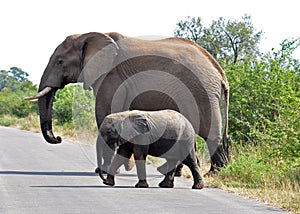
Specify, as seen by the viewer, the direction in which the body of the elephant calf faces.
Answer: to the viewer's left

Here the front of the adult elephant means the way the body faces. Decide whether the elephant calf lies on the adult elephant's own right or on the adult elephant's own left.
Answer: on the adult elephant's own left

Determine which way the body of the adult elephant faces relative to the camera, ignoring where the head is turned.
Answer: to the viewer's left

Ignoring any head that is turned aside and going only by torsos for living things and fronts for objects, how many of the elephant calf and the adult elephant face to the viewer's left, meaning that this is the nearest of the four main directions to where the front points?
2

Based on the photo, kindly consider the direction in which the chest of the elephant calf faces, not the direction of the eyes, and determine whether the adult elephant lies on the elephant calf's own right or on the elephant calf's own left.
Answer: on the elephant calf's own right
